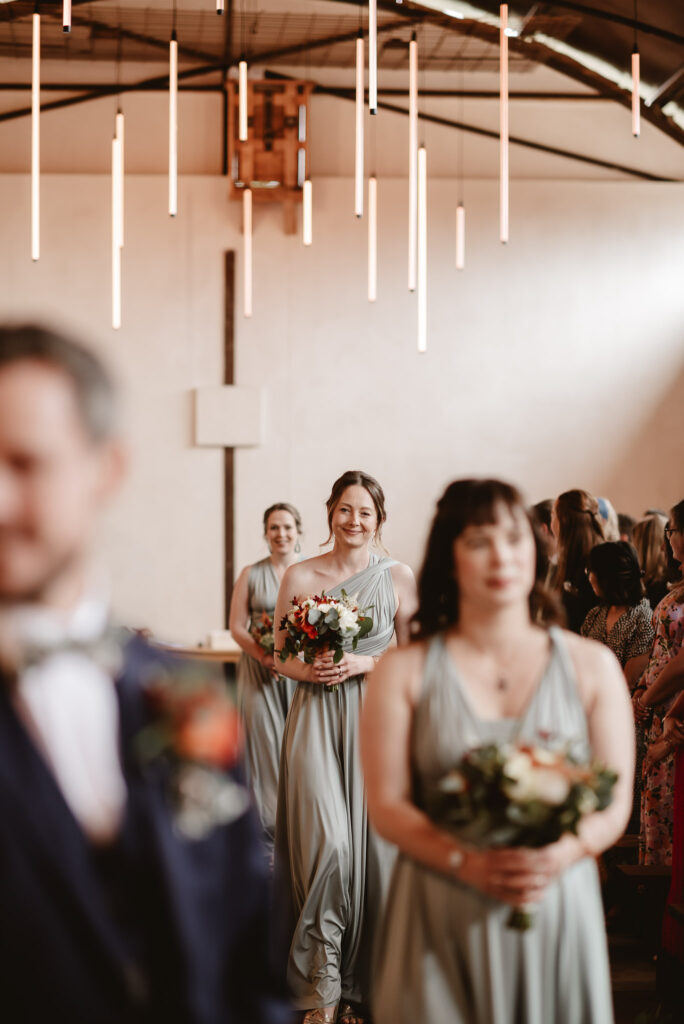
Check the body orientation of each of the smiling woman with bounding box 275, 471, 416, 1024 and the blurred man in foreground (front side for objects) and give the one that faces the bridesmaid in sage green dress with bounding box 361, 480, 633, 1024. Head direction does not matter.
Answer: the smiling woman

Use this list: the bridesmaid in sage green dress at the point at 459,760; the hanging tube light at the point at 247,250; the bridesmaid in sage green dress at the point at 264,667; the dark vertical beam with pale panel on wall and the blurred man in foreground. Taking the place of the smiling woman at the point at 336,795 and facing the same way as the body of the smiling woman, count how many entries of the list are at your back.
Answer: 3

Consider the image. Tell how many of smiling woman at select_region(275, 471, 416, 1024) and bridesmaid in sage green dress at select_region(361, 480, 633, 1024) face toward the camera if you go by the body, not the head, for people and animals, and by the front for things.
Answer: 2

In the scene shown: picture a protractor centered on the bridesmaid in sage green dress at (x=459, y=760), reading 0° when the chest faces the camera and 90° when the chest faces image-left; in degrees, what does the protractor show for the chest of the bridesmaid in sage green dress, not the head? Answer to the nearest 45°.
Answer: approximately 0°

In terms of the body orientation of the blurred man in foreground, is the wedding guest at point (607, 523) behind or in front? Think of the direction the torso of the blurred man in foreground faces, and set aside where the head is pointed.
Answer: behind

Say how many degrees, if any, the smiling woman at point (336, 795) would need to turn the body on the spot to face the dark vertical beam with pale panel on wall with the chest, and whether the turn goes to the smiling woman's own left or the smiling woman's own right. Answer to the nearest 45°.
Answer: approximately 180°

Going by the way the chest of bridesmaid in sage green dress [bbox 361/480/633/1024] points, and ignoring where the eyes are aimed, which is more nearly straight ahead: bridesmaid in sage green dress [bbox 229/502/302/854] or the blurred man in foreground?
the blurred man in foreground

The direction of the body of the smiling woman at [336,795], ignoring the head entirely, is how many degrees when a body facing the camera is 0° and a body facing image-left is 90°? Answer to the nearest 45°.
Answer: approximately 0°

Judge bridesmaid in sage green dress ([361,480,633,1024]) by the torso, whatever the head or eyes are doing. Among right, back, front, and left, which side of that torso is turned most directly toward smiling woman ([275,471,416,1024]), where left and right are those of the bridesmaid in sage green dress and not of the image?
back

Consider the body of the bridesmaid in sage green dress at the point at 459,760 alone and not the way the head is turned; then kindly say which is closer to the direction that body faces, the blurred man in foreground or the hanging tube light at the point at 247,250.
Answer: the blurred man in foreground
